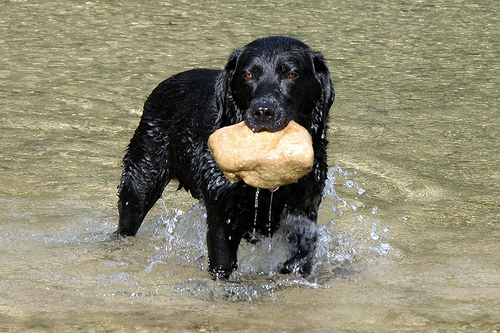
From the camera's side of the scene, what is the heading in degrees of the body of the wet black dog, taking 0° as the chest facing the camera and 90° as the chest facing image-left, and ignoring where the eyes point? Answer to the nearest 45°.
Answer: approximately 315°
